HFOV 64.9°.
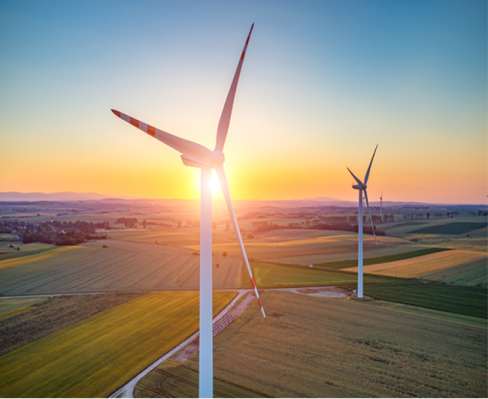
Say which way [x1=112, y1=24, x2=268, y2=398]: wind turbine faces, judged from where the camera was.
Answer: facing the viewer and to the right of the viewer
